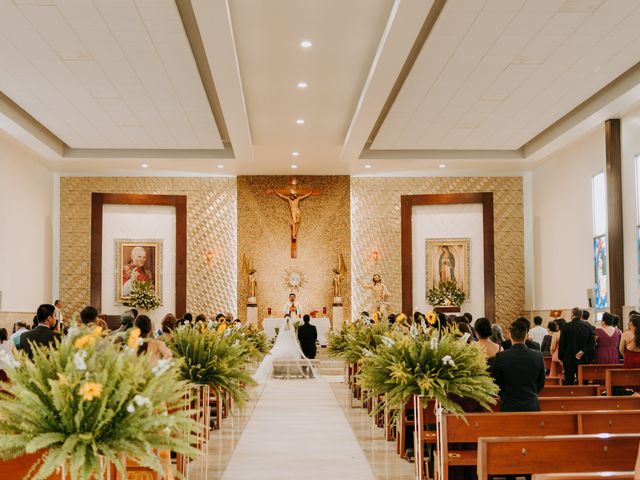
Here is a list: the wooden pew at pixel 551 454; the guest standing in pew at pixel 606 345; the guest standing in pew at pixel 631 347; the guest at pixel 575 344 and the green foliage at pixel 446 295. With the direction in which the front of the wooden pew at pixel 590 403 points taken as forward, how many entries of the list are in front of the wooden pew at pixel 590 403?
4

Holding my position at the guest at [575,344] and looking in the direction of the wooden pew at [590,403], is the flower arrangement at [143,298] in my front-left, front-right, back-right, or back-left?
back-right

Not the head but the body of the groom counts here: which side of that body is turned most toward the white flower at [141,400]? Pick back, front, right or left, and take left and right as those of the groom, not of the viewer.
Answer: back

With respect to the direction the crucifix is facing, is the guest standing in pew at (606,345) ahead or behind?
ahead

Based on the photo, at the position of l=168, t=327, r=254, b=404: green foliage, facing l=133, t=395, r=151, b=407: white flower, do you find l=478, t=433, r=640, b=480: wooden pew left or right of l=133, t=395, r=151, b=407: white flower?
left

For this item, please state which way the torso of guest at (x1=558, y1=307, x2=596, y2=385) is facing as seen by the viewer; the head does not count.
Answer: away from the camera

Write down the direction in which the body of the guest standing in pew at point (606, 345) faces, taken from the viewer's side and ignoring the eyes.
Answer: away from the camera

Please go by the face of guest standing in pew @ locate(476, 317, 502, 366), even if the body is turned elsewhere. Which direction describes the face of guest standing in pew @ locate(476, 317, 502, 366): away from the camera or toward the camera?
away from the camera

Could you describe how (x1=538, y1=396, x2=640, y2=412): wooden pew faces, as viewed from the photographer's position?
facing away from the viewer

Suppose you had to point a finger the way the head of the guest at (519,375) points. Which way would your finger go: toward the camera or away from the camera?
away from the camera

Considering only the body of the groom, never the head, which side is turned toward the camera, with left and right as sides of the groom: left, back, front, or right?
back

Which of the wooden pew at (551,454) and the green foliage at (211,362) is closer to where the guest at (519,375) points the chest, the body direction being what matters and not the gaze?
the green foliage

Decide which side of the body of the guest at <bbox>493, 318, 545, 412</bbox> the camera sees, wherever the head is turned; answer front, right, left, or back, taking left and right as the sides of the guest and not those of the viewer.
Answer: back

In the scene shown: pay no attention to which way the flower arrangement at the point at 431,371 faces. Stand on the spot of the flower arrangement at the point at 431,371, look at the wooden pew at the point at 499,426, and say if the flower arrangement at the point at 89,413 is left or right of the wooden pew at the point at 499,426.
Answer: right

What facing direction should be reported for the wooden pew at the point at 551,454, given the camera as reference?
facing away from the viewer
